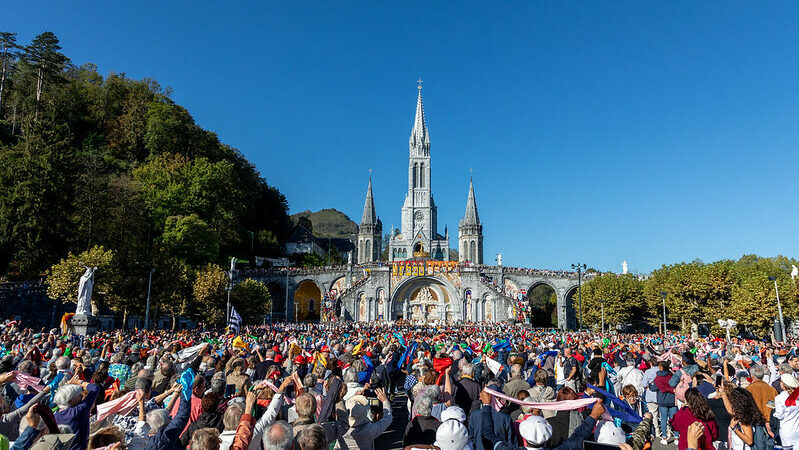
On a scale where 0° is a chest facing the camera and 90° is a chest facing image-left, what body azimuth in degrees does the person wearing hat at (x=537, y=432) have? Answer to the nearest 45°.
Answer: approximately 180°

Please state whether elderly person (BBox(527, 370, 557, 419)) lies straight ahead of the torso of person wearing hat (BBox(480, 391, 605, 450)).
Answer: yes

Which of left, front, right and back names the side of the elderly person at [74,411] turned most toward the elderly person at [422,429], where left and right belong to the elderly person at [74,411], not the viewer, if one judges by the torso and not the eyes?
right

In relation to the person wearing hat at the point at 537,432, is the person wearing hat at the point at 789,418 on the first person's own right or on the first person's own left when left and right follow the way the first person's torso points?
on the first person's own right

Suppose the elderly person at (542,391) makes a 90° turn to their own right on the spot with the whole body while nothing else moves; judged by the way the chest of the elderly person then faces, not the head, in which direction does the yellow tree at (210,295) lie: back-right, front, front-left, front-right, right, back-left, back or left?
back-left

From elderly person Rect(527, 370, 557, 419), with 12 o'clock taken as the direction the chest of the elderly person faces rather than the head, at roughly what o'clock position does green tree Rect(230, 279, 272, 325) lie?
The green tree is roughly at 11 o'clock from the elderly person.

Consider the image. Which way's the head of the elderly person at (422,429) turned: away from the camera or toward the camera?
away from the camera

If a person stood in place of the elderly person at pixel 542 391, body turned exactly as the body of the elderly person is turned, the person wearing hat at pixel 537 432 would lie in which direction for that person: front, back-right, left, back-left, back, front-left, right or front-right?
back

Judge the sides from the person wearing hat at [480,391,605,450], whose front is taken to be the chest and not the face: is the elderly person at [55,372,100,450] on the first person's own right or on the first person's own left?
on the first person's own left

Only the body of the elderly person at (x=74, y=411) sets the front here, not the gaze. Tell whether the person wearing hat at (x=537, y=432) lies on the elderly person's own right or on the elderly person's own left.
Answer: on the elderly person's own right

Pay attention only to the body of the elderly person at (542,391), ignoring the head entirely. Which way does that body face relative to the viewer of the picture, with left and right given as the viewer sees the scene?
facing away from the viewer

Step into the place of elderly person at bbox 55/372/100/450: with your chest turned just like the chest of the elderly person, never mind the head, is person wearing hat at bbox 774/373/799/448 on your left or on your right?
on your right

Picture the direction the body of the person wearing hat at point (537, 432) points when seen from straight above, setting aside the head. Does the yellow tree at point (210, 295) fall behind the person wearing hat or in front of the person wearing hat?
in front

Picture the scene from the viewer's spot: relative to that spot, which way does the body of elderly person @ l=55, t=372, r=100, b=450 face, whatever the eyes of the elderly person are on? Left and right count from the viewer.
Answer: facing away from the viewer and to the right of the viewer

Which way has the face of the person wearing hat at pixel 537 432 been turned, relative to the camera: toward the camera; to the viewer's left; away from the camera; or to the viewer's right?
away from the camera
